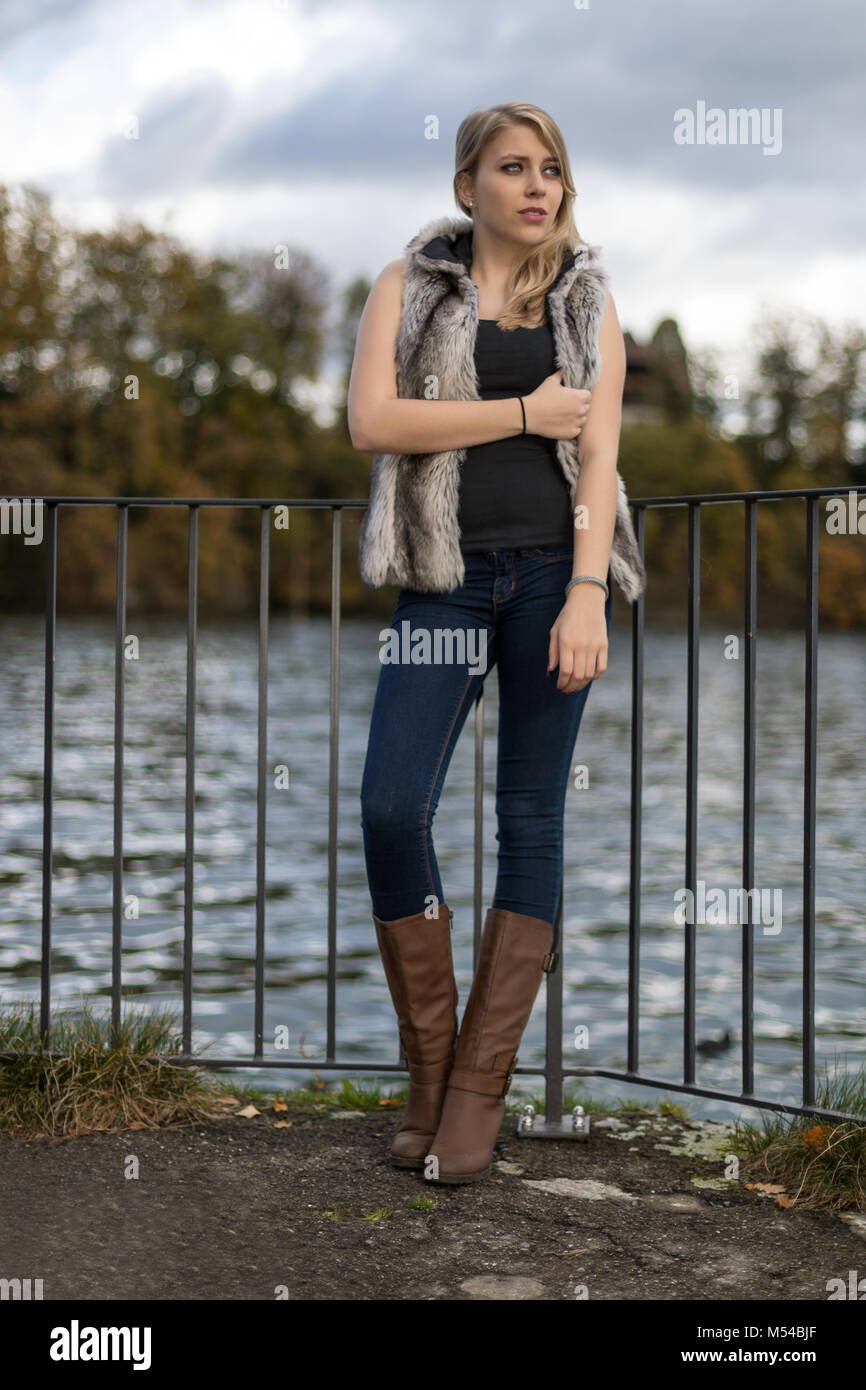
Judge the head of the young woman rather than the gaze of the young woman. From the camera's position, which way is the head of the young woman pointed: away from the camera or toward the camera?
toward the camera

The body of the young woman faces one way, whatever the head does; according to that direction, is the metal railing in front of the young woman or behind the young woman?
behind

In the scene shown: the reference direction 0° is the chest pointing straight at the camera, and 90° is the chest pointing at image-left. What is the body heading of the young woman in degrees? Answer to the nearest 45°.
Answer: approximately 0°
